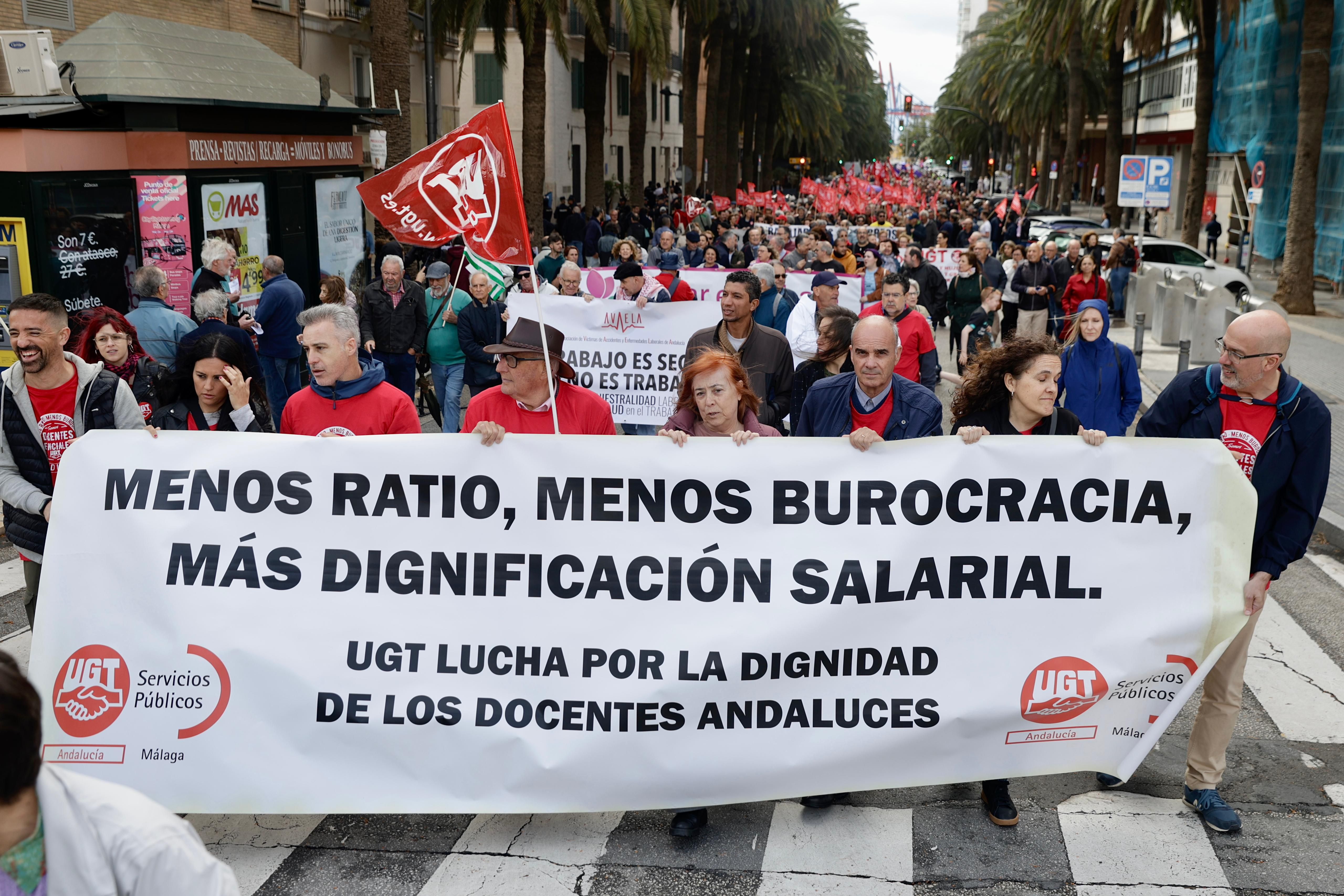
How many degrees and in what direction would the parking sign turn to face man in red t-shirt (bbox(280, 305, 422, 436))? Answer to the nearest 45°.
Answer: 0° — it already faces them

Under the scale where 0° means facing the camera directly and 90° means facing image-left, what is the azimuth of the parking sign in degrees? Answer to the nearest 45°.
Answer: approximately 0°

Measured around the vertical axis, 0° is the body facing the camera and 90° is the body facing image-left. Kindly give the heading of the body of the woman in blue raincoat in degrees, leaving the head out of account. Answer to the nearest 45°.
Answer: approximately 0°

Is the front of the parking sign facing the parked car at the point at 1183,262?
no

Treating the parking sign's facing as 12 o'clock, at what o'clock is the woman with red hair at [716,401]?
The woman with red hair is roughly at 12 o'clock from the parking sign.

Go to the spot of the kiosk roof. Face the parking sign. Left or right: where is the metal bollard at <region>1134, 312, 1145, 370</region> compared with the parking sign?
right
